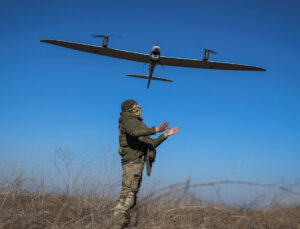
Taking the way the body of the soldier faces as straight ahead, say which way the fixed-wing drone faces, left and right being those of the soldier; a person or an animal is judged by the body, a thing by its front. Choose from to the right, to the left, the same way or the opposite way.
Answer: to the right

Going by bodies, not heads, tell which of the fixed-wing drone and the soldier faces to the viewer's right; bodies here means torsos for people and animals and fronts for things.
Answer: the soldier

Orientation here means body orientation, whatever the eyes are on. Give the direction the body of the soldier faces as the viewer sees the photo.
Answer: to the viewer's right

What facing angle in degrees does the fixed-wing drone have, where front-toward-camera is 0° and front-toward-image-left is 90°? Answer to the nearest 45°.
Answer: approximately 0°

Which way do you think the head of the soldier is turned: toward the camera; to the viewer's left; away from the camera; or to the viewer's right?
to the viewer's right

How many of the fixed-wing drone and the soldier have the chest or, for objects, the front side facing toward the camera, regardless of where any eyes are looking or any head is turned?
1

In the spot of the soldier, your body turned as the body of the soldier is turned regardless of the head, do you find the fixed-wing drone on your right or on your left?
on your left
